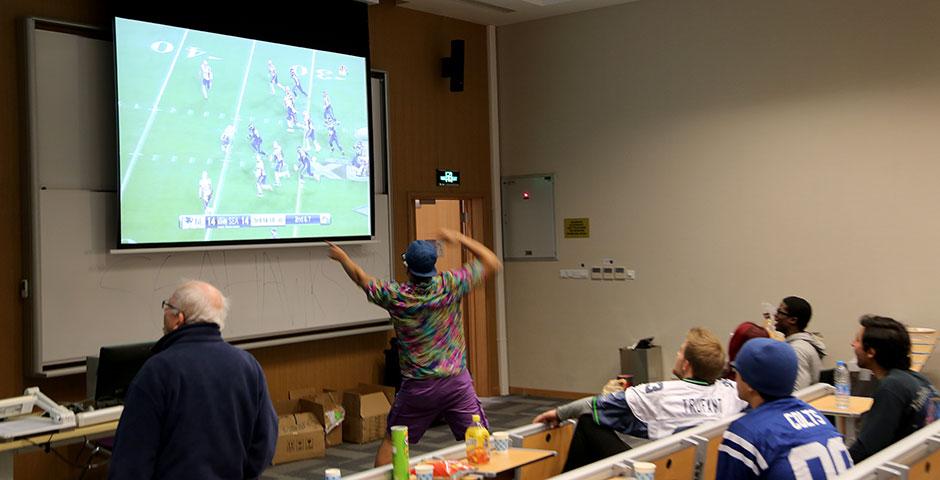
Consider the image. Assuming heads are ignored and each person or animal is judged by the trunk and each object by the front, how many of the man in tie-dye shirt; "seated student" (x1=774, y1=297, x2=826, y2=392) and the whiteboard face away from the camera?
1

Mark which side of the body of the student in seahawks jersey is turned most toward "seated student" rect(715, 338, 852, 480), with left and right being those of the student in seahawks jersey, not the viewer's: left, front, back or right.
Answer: back

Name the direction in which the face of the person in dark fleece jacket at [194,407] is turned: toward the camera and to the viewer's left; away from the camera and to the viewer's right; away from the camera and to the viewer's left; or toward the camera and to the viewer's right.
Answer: away from the camera and to the viewer's left

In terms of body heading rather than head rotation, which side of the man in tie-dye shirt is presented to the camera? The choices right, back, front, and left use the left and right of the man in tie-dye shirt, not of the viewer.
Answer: back

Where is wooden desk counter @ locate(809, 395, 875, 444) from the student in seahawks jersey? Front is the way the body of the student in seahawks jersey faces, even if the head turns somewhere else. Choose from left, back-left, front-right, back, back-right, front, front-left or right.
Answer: right

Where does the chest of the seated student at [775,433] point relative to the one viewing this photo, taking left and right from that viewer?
facing away from the viewer and to the left of the viewer

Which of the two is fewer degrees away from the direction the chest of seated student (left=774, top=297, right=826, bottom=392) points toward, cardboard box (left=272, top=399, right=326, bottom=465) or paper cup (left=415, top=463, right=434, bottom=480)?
the cardboard box

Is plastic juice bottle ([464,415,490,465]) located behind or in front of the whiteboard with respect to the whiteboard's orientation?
in front

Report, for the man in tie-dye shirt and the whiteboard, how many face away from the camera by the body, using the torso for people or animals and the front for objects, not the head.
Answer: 1

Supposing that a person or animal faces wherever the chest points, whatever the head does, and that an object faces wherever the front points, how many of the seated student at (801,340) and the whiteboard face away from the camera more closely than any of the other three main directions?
0

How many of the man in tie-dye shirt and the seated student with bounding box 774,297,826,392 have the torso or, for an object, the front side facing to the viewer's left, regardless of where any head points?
1

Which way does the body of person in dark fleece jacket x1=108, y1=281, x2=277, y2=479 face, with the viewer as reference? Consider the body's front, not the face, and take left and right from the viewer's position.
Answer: facing away from the viewer and to the left of the viewer

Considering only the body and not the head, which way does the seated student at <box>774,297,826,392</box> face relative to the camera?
to the viewer's left

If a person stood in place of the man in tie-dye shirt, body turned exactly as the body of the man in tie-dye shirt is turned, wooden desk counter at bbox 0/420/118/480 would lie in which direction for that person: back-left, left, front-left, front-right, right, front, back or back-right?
left

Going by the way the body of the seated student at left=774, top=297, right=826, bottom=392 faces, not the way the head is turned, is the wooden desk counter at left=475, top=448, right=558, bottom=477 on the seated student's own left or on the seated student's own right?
on the seated student's own left

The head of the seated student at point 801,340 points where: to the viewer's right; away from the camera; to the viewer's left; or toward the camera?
to the viewer's left

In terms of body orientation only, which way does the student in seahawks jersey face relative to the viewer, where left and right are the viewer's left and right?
facing away from the viewer and to the left of the viewer
